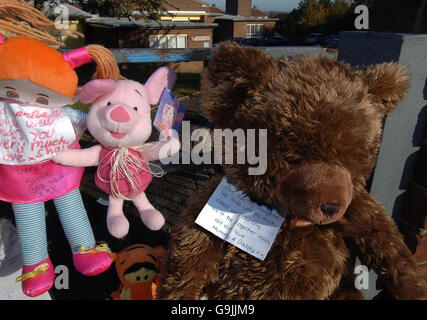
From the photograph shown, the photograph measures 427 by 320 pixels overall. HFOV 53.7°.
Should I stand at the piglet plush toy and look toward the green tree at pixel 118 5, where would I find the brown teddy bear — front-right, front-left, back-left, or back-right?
back-right

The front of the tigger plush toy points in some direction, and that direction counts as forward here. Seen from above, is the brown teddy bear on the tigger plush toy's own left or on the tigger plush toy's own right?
on the tigger plush toy's own left

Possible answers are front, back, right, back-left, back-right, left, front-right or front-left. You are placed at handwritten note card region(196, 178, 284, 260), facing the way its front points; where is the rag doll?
right

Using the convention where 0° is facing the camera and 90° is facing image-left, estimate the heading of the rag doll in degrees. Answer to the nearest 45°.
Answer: approximately 0°

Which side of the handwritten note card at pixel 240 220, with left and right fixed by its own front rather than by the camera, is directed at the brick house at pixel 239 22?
back

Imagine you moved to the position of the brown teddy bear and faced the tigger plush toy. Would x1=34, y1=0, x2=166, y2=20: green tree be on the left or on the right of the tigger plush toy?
right
